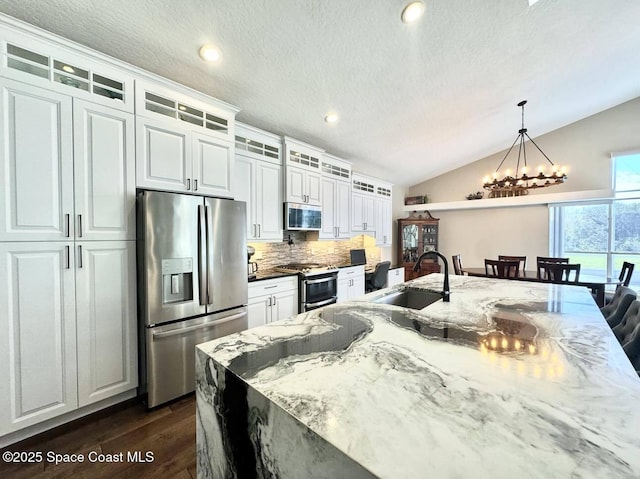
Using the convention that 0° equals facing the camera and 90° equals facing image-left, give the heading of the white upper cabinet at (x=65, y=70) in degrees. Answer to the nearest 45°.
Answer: approximately 315°

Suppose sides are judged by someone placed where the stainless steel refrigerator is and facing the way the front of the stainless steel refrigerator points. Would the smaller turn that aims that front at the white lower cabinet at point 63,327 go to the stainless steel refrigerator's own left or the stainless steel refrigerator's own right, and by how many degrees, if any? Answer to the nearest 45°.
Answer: approximately 135° to the stainless steel refrigerator's own right

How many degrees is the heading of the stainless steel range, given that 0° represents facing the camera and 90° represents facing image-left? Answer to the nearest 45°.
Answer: approximately 315°

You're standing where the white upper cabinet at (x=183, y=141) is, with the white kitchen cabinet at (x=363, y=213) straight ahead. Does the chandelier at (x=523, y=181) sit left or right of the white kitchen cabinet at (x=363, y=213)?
right

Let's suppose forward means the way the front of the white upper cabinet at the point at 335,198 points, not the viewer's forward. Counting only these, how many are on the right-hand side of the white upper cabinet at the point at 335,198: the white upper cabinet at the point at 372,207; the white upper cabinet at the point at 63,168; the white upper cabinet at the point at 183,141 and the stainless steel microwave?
3

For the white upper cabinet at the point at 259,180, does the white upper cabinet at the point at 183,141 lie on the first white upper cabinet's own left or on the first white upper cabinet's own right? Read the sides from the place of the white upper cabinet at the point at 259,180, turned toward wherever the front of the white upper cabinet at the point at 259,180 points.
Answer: on the first white upper cabinet's own right

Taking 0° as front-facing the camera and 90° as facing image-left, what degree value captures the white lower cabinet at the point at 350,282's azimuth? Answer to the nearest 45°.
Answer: approximately 315°

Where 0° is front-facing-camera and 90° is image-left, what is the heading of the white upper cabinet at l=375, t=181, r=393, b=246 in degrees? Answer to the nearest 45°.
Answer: approximately 315°

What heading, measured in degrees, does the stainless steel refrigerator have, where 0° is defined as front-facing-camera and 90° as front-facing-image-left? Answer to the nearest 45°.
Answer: approximately 315°

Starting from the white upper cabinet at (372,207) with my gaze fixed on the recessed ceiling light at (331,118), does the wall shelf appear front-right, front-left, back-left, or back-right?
back-left
